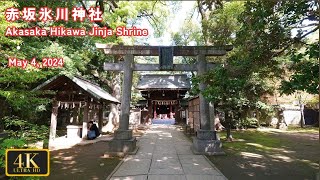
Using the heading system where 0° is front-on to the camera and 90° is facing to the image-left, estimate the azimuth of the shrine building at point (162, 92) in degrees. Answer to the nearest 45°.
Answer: approximately 0°

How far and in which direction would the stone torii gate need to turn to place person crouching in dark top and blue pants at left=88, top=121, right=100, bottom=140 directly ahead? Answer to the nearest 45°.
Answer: approximately 135° to its right

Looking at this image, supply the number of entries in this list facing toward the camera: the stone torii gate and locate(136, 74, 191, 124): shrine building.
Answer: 2

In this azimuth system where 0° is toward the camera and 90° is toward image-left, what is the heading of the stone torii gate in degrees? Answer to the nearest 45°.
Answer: approximately 0°

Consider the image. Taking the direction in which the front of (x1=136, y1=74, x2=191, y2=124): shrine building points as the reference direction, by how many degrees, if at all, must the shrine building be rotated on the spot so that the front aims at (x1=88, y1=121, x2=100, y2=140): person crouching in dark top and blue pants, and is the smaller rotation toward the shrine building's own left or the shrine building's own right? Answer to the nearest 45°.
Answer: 0° — it already faces them

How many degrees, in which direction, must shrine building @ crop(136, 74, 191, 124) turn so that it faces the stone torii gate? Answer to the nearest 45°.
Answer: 0° — it already faces it

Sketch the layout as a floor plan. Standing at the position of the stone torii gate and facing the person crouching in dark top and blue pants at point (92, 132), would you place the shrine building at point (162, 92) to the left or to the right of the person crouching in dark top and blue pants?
right

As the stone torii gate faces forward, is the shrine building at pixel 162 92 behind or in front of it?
behind
